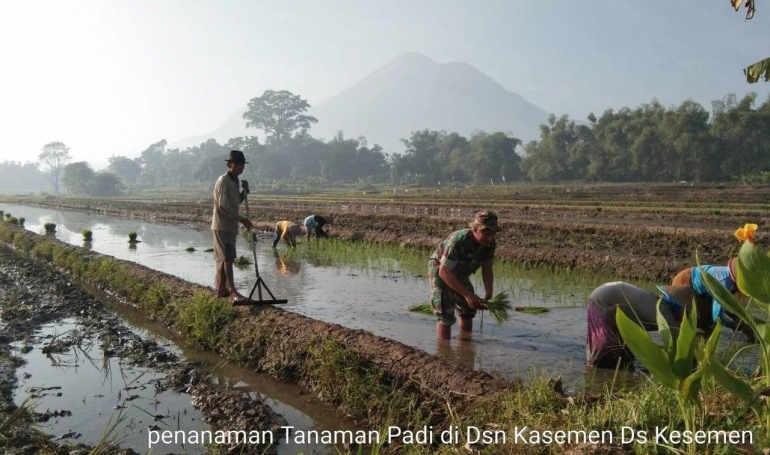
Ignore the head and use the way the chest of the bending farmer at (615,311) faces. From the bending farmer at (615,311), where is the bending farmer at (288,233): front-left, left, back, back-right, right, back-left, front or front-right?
back-left

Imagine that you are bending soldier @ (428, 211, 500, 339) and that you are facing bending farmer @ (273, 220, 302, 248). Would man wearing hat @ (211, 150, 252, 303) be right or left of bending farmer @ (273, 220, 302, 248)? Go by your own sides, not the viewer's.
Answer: left

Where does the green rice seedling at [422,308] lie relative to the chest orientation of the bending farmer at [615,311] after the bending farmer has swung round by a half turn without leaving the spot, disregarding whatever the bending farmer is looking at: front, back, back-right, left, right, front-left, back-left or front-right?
front-right

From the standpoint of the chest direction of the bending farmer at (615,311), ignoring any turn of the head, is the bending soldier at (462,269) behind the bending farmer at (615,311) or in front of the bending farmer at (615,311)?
behind

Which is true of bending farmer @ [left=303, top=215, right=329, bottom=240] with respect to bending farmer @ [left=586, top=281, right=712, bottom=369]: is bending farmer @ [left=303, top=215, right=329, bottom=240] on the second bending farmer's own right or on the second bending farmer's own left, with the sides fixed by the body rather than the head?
on the second bending farmer's own left

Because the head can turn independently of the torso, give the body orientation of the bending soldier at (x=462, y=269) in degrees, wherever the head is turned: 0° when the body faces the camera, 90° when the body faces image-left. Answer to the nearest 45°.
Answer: approximately 315°

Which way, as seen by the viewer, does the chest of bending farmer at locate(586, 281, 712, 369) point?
to the viewer's right

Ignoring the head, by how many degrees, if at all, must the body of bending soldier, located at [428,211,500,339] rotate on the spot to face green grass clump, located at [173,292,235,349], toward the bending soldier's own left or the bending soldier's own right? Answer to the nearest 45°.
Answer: approximately 135° to the bending soldier's own right

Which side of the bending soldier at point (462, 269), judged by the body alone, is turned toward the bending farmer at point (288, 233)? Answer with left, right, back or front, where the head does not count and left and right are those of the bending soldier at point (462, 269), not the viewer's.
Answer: back
